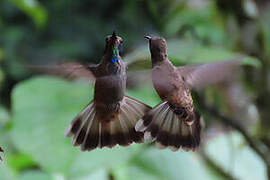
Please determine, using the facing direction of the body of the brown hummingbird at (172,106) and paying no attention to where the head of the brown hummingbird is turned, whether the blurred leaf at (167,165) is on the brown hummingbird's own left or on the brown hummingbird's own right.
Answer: on the brown hummingbird's own right

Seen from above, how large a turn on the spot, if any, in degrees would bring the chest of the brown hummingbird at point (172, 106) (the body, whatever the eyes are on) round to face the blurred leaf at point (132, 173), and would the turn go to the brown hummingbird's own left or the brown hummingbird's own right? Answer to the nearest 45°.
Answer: approximately 90° to the brown hummingbird's own right

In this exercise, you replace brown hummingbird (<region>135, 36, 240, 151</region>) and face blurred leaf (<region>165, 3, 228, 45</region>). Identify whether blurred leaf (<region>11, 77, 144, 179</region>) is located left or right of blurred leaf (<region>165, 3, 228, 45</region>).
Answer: left
